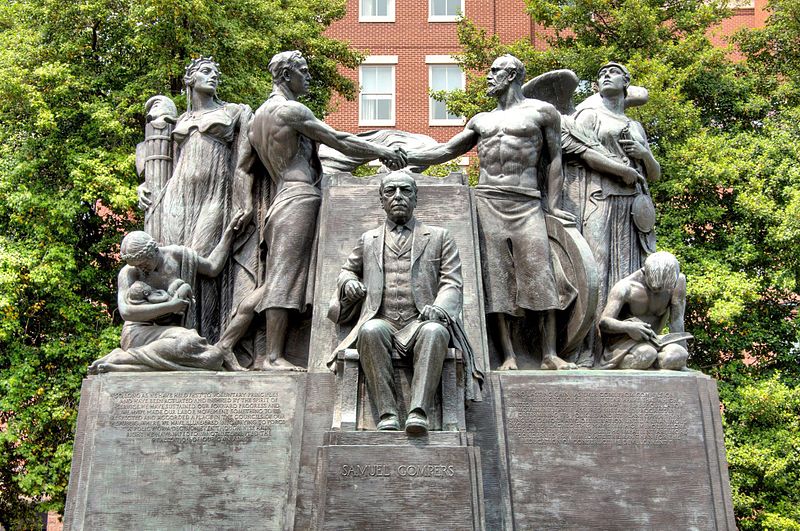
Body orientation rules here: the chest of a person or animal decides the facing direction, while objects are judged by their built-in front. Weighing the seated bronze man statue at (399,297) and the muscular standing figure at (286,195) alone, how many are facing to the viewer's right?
1

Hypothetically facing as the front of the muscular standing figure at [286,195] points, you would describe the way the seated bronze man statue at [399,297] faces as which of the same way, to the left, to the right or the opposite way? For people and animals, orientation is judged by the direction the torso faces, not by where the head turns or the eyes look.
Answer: to the right

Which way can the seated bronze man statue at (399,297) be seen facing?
toward the camera

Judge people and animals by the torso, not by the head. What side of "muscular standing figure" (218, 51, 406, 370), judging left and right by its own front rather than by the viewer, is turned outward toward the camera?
right

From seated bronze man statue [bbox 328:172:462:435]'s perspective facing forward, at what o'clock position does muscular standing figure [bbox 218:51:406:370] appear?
The muscular standing figure is roughly at 5 o'clock from the seated bronze man statue.

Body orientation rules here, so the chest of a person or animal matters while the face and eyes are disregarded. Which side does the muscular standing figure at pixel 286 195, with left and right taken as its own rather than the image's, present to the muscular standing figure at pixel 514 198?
front

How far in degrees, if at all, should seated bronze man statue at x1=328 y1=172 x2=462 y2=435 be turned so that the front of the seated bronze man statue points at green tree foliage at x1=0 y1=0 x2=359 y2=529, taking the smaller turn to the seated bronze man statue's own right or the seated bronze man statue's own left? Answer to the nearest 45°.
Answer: approximately 135° to the seated bronze man statue's own right

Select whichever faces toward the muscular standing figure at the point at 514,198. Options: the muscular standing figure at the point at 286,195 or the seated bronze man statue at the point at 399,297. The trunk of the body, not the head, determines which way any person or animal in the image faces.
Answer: the muscular standing figure at the point at 286,195
